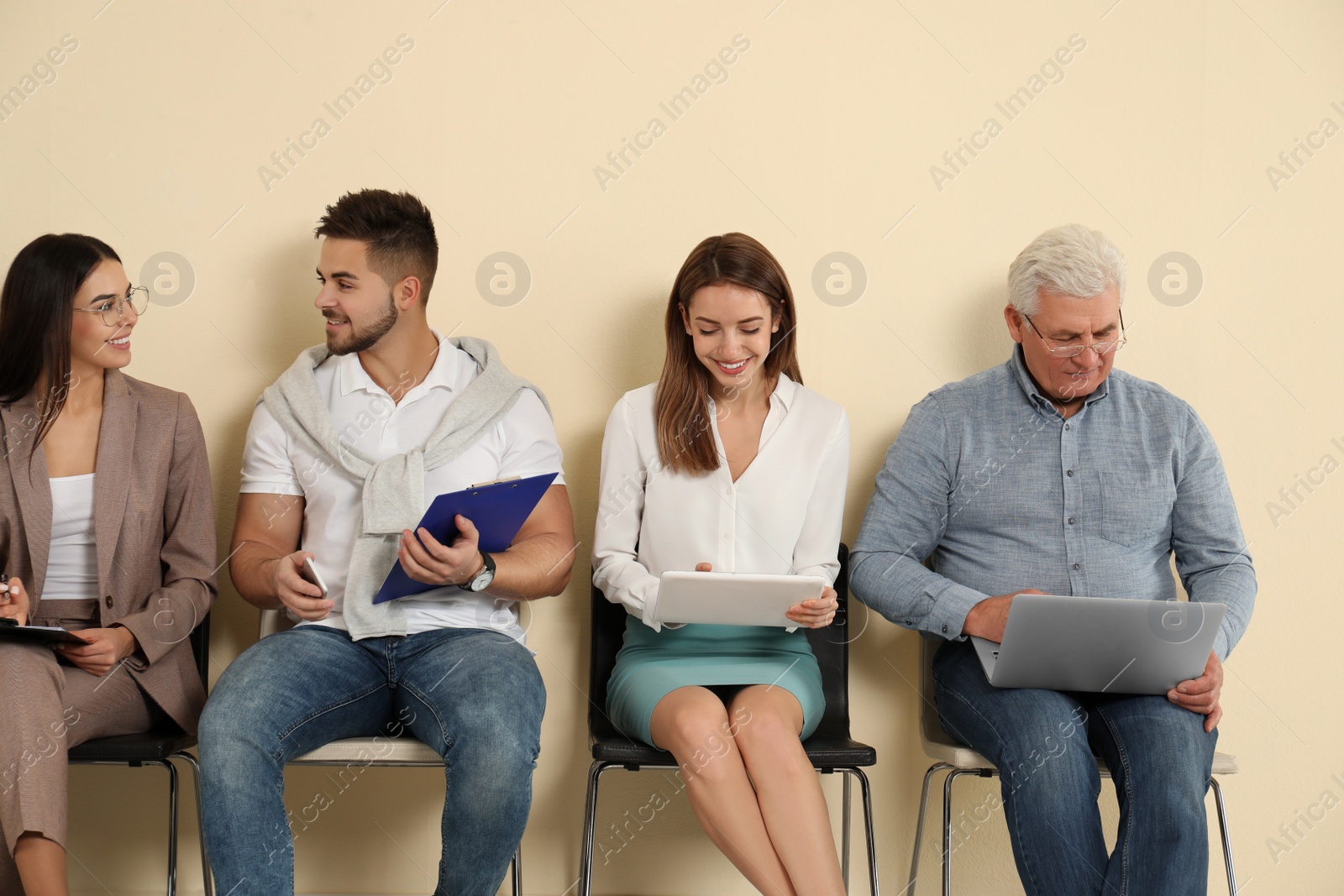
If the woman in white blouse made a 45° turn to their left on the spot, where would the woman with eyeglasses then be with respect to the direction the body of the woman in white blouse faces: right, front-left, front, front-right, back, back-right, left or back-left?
back-right

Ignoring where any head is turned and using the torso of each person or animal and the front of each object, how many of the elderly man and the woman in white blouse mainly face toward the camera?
2

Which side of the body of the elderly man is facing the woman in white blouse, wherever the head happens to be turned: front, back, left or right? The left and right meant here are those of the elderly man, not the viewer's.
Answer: right

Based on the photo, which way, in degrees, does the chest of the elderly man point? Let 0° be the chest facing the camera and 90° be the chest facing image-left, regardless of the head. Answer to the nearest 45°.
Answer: approximately 0°

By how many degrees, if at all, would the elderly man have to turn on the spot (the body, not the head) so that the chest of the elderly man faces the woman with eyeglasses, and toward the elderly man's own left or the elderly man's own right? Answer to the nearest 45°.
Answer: approximately 90° to the elderly man's own right

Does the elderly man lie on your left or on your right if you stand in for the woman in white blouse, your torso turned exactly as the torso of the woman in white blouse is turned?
on your left
